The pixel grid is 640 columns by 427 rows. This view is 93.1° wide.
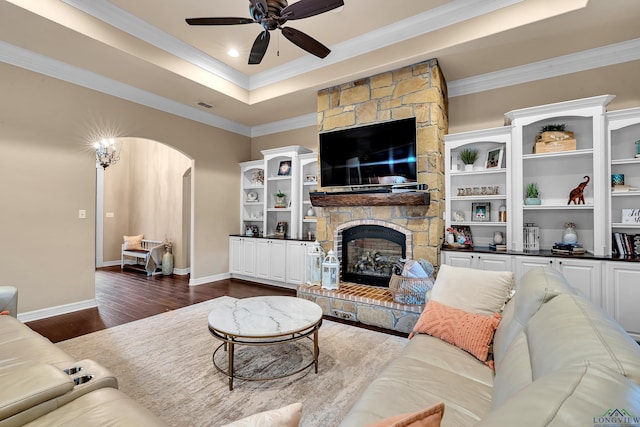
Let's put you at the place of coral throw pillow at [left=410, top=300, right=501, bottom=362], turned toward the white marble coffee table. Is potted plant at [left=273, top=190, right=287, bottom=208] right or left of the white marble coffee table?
right

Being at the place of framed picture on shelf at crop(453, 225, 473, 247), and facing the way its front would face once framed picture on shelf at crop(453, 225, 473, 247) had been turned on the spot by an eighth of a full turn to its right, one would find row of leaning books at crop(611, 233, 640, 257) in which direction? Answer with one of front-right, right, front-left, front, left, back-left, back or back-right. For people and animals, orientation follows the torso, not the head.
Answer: back-left

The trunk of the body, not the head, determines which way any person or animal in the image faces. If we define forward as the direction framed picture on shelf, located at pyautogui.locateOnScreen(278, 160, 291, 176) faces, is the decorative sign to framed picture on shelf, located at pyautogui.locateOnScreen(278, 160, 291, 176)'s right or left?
on its left

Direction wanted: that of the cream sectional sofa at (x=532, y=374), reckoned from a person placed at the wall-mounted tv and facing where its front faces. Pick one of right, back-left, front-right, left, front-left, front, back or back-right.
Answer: front-left

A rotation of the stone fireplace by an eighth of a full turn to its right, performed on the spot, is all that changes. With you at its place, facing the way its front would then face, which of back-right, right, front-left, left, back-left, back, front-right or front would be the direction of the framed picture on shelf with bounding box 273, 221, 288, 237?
front-right

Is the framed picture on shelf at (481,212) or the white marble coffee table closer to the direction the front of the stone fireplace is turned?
the white marble coffee table

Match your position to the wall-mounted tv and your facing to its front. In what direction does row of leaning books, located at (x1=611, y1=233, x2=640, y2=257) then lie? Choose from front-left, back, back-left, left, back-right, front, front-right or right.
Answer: back-left

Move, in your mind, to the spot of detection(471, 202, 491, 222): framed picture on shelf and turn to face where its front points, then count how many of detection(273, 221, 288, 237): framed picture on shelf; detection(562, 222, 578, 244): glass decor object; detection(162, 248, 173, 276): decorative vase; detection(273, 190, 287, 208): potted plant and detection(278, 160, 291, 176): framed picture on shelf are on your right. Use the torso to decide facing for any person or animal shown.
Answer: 4

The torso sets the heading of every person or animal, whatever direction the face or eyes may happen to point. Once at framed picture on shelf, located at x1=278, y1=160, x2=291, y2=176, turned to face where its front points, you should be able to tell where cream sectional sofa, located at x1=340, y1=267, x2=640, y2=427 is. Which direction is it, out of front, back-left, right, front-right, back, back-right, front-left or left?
front-left

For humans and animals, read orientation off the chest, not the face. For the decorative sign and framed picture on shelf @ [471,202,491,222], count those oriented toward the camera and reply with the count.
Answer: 2

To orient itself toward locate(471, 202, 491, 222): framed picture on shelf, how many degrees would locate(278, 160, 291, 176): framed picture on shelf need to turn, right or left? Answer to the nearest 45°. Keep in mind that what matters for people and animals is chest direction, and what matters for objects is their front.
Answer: approximately 90° to its left
